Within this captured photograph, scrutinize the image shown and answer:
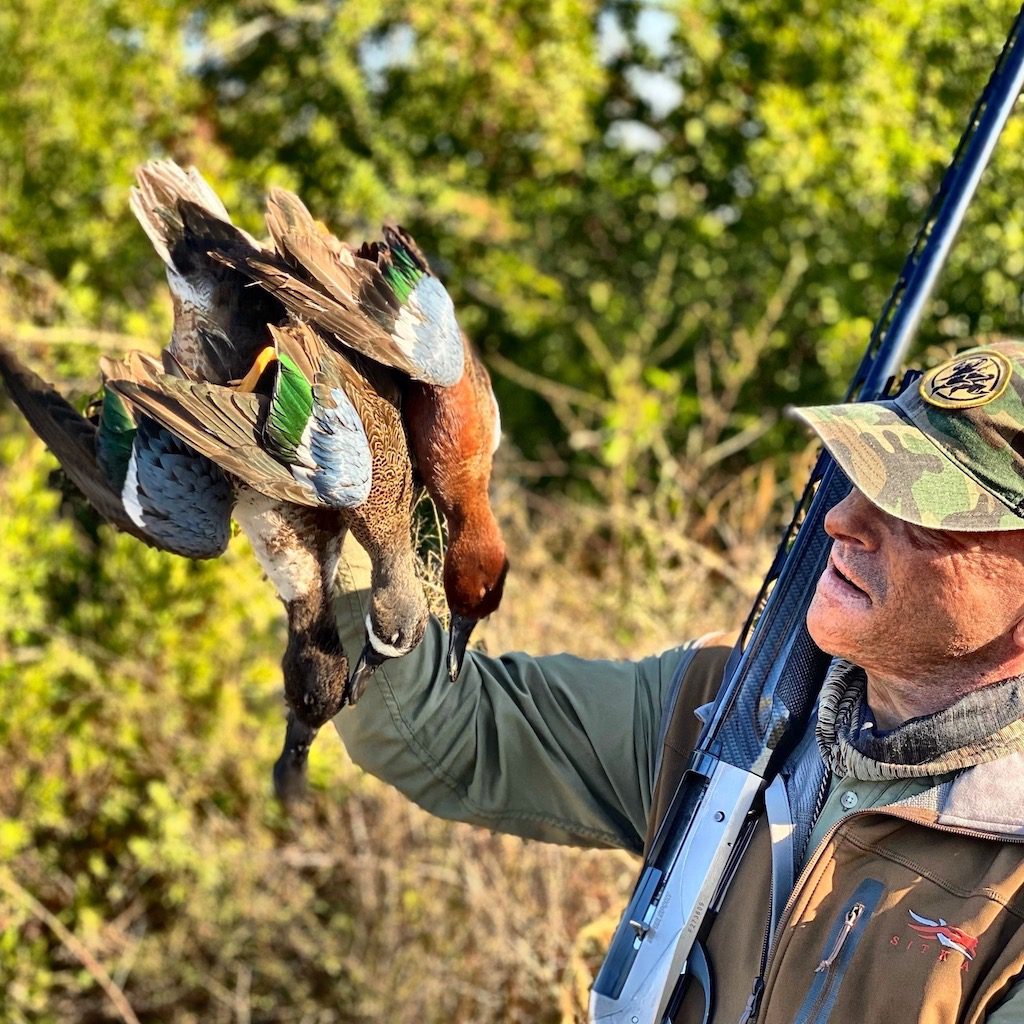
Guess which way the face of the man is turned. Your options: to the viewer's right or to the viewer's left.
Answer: to the viewer's left

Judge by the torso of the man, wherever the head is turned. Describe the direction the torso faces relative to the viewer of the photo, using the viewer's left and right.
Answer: facing the viewer and to the left of the viewer
